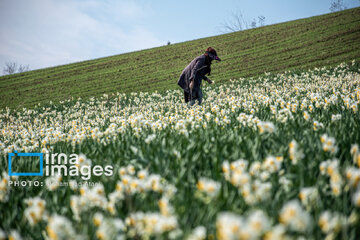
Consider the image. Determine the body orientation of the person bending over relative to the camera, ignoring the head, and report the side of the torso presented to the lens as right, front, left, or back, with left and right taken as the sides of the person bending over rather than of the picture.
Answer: right
